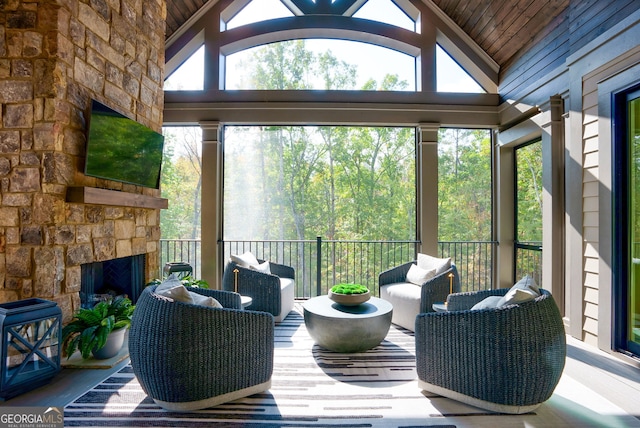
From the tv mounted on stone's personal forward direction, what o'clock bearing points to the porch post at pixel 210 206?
The porch post is roughly at 9 o'clock from the tv mounted on stone.

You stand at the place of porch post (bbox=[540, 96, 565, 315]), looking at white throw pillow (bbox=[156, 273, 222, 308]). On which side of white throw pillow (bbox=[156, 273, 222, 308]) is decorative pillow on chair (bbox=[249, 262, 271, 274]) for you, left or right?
right

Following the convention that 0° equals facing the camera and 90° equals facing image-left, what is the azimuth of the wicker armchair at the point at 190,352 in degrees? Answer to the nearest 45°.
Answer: approximately 225°

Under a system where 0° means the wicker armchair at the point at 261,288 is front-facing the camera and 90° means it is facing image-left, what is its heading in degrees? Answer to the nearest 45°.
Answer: approximately 315°

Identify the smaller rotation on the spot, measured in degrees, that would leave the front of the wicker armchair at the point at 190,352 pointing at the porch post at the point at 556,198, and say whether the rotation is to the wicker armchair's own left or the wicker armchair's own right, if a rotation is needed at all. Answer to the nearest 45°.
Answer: approximately 45° to the wicker armchair's own right

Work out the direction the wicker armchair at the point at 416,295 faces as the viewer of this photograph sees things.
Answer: facing the viewer and to the left of the viewer

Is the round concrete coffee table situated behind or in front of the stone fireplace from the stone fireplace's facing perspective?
in front

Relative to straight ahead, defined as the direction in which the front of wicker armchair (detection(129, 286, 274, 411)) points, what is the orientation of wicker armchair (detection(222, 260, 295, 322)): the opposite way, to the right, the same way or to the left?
to the right

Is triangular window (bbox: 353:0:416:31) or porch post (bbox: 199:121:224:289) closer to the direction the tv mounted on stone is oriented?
the triangular window

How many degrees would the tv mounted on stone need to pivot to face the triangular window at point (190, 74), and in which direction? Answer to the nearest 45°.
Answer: approximately 90° to its left

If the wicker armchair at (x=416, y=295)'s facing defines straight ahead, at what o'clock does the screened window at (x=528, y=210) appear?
The screened window is roughly at 6 o'clock from the wicker armchair.

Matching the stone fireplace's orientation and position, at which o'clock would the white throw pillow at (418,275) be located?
The white throw pillow is roughly at 11 o'clock from the stone fireplace.

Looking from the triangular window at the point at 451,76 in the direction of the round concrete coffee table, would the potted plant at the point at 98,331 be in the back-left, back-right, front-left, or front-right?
front-right

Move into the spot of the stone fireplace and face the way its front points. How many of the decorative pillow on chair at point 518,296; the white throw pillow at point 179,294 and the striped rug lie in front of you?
3

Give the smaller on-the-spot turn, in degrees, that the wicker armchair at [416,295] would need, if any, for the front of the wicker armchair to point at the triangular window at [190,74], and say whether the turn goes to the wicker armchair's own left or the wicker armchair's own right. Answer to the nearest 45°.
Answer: approximately 45° to the wicker armchair's own right
